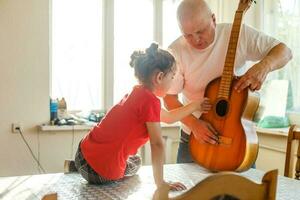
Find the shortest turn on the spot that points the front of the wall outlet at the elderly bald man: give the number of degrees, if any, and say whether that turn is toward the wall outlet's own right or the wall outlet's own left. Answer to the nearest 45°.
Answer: approximately 45° to the wall outlet's own left

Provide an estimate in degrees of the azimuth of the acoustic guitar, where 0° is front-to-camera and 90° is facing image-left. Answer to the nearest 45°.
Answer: approximately 45°

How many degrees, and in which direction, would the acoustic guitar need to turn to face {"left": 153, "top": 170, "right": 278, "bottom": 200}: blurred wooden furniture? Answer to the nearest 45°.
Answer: approximately 45° to its left

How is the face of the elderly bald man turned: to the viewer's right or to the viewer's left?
to the viewer's left
